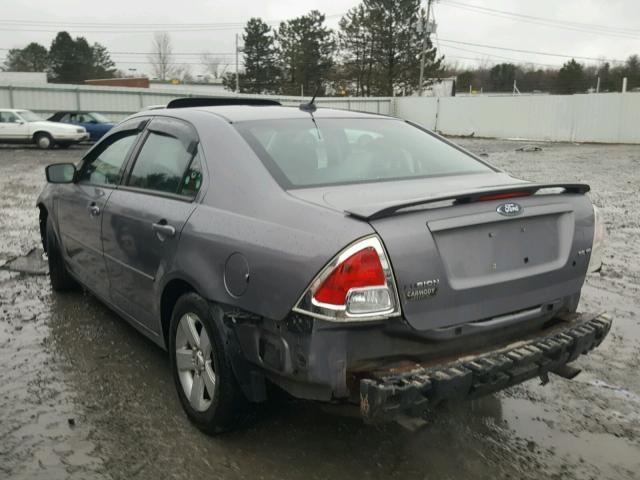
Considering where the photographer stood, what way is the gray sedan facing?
facing away from the viewer and to the left of the viewer

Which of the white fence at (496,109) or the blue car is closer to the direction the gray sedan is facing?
the blue car

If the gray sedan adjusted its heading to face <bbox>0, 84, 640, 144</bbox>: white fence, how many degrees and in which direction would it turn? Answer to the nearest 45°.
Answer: approximately 45° to its right
